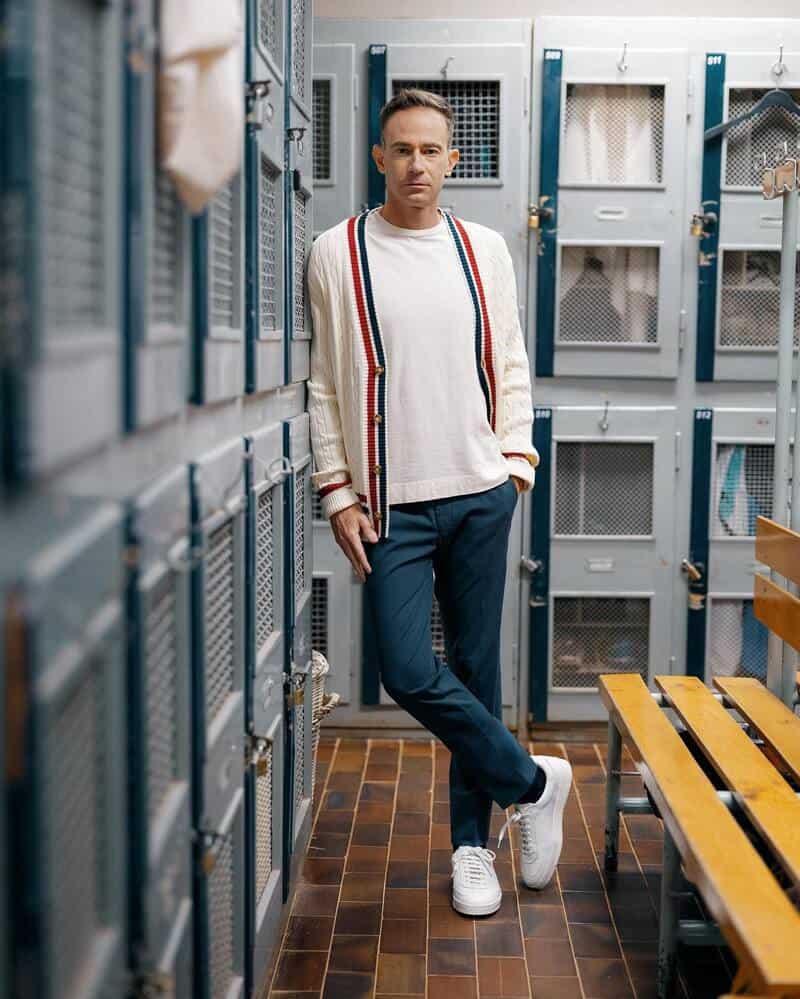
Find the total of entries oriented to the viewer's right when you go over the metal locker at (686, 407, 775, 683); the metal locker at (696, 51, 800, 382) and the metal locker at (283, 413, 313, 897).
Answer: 1

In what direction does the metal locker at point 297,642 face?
to the viewer's right

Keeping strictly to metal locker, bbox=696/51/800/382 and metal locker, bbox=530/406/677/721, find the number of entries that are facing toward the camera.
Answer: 2

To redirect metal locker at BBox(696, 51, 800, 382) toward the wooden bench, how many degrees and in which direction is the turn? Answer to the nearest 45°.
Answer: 0° — it already faces it

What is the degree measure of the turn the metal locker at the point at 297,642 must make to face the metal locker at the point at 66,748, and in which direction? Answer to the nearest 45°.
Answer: approximately 90° to its right

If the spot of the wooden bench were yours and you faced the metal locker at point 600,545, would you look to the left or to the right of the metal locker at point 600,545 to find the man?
left

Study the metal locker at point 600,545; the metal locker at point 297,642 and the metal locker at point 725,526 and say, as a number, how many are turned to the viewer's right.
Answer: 1

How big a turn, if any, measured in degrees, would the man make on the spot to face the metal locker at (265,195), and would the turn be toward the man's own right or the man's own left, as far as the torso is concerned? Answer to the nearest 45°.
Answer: approximately 45° to the man's own right

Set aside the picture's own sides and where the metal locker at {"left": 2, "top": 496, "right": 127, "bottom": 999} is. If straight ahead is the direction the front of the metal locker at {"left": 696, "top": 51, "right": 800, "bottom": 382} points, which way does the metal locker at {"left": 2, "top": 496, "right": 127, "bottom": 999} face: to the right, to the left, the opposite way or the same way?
to the left
